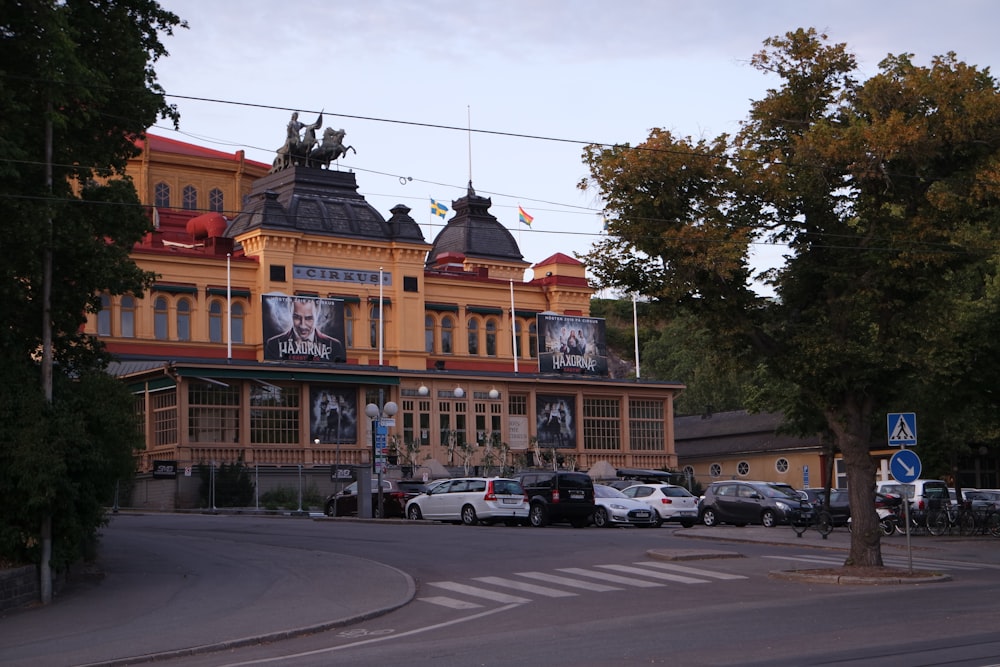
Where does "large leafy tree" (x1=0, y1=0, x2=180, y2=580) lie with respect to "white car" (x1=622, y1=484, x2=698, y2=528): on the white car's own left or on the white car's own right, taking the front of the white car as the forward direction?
on the white car's own left

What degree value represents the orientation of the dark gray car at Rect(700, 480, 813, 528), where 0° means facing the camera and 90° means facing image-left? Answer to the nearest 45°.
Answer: approximately 315°

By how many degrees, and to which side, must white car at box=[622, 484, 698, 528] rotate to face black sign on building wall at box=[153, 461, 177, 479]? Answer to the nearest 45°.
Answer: approximately 45° to its left

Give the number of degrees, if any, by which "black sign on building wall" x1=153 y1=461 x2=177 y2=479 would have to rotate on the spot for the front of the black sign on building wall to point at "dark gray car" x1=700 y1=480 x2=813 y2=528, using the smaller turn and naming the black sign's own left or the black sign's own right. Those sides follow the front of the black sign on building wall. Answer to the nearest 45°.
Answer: approximately 45° to the black sign's own left

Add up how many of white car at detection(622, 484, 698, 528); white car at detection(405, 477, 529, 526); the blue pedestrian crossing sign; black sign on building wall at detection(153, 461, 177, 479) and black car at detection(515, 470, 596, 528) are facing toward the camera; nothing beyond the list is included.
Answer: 2

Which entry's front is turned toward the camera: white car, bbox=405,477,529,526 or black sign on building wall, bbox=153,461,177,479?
the black sign on building wall

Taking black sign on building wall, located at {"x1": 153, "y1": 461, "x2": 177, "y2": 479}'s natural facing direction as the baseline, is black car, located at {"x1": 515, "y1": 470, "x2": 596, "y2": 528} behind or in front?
in front

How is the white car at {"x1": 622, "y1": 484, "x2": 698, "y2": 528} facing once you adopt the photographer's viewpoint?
facing away from the viewer and to the left of the viewer

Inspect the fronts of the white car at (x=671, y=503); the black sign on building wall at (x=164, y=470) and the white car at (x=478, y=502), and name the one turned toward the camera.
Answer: the black sign on building wall

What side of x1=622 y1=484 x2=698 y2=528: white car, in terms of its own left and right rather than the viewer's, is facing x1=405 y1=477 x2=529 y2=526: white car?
left

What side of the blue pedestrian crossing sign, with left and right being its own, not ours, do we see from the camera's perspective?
front
